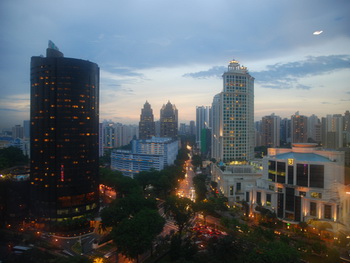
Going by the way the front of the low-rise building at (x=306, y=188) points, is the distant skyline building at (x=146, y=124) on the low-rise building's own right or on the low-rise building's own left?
on the low-rise building's own right

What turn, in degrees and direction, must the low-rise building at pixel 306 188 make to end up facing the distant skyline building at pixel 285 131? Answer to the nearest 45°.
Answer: approximately 135° to its right

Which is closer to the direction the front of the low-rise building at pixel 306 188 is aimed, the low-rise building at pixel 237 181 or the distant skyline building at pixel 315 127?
the low-rise building

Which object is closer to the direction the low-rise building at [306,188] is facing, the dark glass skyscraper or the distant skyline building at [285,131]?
the dark glass skyscraper

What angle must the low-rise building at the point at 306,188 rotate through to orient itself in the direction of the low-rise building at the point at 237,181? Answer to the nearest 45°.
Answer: approximately 90° to its right

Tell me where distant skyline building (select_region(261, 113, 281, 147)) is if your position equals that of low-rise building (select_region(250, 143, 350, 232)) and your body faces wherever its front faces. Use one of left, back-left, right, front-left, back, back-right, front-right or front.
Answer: back-right

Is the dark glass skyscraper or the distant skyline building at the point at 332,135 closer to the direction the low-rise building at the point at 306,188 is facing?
the dark glass skyscraper

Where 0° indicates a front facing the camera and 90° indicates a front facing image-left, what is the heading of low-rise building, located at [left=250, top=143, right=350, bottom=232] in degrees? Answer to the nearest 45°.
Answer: approximately 45°

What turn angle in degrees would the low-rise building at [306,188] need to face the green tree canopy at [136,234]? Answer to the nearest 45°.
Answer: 0° — it already faces it

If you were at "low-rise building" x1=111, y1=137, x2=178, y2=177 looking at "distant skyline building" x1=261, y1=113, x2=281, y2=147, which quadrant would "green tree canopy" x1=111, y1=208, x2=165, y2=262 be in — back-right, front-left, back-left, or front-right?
back-right
